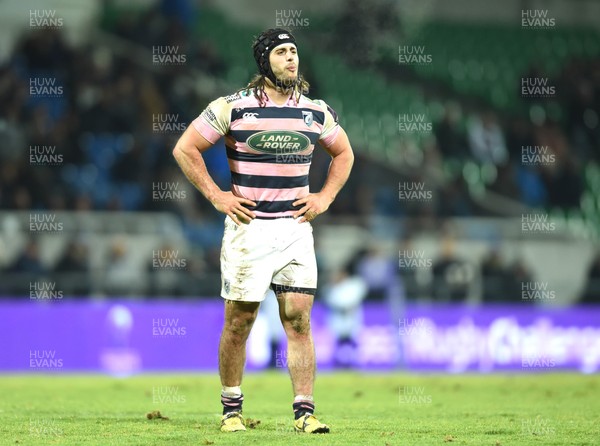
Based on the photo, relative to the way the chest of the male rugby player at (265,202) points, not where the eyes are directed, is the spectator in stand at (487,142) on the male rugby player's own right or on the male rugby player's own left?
on the male rugby player's own left

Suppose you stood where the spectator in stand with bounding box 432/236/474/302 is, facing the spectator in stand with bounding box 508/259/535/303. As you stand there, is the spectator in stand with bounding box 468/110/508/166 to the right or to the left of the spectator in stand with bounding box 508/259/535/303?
left

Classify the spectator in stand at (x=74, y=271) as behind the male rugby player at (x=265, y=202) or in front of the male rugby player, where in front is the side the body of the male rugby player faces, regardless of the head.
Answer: behind

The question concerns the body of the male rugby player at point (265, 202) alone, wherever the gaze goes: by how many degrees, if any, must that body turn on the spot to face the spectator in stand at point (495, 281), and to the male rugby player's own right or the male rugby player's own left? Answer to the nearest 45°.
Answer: approximately 135° to the male rugby player's own left

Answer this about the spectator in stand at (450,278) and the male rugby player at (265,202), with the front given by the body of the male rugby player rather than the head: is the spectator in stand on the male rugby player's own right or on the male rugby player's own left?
on the male rugby player's own left

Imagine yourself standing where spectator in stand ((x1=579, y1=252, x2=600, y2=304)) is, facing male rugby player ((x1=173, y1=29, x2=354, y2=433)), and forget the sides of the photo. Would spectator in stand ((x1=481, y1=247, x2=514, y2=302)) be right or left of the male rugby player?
right

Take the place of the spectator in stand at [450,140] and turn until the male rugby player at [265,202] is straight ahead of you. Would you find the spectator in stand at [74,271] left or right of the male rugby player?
right

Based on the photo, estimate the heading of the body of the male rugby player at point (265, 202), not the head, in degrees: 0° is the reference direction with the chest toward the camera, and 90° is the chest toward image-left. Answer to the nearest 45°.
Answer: approximately 315°
